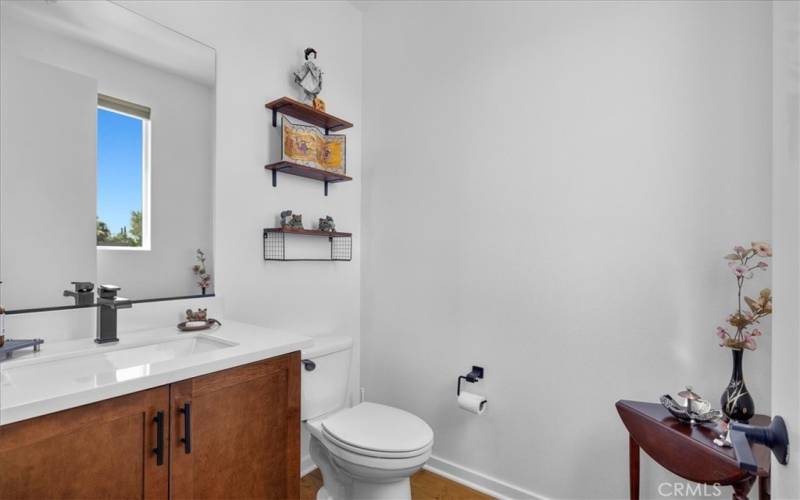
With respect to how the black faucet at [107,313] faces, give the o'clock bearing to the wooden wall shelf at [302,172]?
The wooden wall shelf is roughly at 10 o'clock from the black faucet.

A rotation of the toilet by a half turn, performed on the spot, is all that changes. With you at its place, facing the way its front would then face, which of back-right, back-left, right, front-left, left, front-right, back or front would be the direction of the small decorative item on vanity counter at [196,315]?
front-left

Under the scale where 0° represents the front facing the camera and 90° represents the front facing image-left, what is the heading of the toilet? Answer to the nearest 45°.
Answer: approximately 315°

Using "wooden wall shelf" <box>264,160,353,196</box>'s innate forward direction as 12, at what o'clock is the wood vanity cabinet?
The wood vanity cabinet is roughly at 2 o'clock from the wooden wall shelf.

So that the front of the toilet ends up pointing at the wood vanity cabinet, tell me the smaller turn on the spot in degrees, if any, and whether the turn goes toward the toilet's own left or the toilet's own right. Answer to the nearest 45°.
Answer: approximately 90° to the toilet's own right
